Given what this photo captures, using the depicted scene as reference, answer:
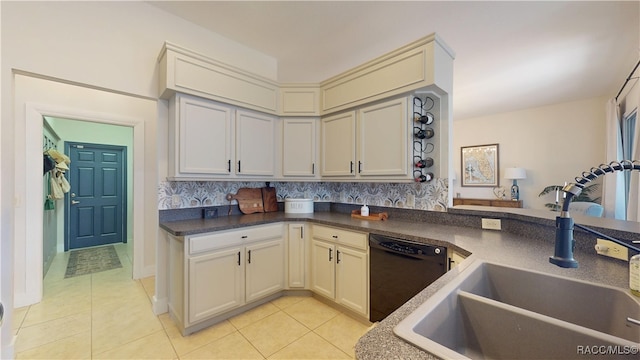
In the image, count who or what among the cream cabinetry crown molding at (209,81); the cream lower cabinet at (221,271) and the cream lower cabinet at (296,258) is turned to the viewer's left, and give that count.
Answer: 0

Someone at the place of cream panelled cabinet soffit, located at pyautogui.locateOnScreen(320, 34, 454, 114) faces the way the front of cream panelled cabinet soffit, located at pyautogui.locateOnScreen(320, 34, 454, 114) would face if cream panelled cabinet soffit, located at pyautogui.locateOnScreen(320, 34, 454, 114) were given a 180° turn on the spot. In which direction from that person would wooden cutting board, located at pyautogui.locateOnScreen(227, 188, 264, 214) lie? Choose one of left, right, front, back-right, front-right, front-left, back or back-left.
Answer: back-left

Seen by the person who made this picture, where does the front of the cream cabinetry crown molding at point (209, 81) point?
facing the viewer and to the right of the viewer

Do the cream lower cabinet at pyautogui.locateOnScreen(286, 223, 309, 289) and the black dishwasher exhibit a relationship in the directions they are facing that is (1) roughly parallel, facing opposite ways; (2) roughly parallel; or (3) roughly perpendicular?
roughly perpendicular

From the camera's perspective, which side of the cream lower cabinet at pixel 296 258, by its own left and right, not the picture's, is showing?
front

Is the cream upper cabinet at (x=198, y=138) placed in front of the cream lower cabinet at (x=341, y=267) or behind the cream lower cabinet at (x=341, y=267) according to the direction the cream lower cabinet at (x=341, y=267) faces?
in front

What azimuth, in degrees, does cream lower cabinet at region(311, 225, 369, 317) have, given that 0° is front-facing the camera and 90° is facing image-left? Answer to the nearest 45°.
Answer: approximately 45°

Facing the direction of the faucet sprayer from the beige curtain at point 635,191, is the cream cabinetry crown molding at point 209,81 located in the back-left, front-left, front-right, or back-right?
front-right

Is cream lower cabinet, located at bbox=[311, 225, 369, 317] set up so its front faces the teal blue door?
no

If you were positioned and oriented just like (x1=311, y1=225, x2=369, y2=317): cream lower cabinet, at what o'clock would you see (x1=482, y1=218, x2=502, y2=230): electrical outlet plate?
The electrical outlet plate is roughly at 8 o'clock from the cream lower cabinet.

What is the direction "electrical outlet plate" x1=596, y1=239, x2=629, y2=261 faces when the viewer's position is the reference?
facing the viewer and to the left of the viewer
